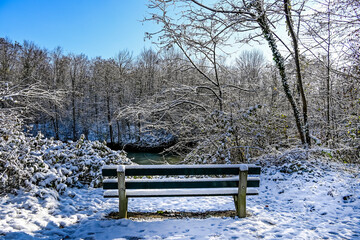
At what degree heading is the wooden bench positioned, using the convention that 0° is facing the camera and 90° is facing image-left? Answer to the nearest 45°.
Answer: approximately 180°
